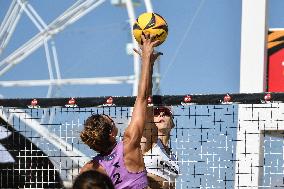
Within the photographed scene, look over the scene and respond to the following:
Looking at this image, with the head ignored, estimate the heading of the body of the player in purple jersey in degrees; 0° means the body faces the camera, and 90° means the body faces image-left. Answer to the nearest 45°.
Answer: approximately 225°

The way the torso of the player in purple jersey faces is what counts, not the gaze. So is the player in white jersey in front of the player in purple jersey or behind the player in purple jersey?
in front

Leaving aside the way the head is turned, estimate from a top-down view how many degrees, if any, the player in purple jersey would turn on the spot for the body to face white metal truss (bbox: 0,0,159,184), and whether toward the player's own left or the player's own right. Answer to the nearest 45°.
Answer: approximately 45° to the player's own left
